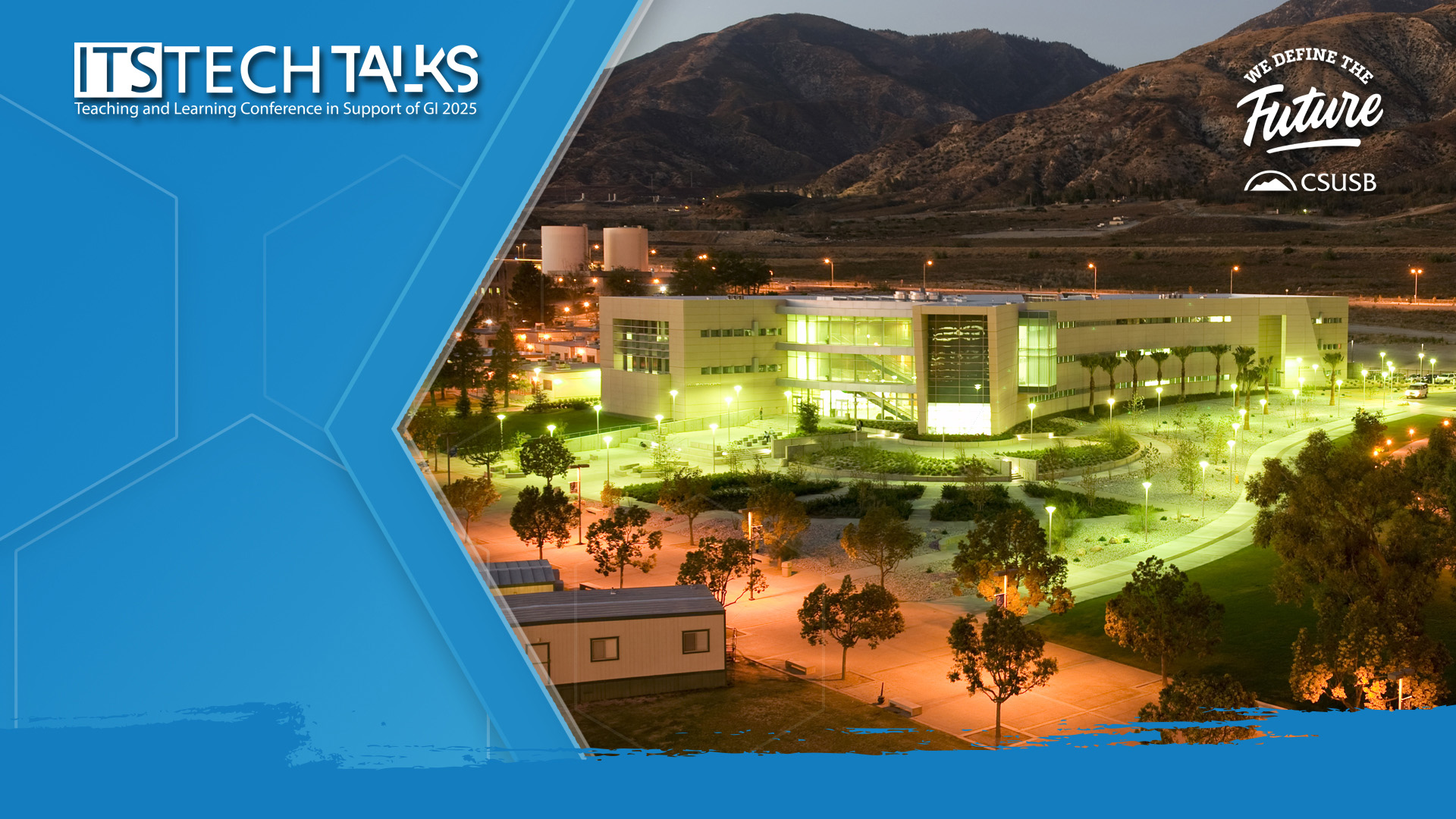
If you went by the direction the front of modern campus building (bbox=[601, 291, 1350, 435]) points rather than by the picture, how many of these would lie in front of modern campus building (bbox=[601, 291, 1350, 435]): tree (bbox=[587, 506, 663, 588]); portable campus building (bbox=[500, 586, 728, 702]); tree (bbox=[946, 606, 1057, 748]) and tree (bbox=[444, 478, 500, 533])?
4

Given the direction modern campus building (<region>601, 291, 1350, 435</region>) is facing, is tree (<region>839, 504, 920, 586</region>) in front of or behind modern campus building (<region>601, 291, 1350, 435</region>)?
in front

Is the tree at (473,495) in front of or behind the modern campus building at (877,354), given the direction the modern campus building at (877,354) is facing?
in front

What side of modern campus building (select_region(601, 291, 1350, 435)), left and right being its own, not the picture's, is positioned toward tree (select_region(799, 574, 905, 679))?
front

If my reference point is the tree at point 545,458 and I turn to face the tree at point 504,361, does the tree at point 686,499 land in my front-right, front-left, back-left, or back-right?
back-right

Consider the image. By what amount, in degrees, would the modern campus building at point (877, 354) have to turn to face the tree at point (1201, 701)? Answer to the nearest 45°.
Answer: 0° — it already faces it

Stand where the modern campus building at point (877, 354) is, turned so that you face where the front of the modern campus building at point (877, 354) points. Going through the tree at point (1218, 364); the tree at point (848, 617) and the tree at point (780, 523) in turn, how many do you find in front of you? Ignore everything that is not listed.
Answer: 2

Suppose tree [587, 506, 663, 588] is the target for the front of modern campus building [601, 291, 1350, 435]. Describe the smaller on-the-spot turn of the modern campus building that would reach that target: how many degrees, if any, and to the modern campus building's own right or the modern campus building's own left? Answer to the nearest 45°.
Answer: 0° — it already faces it

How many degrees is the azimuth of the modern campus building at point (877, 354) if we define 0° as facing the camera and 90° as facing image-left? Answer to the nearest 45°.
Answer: approximately 0°

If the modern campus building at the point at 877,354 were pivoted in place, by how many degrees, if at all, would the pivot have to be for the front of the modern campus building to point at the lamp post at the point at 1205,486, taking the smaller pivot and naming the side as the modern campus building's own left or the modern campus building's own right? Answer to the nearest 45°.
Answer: approximately 45° to the modern campus building's own left

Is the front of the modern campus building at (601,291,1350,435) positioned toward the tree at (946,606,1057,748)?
yes

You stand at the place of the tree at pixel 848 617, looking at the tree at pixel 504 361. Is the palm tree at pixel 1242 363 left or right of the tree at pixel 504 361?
right

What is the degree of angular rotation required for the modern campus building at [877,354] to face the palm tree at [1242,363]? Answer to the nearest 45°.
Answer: approximately 90° to its left
